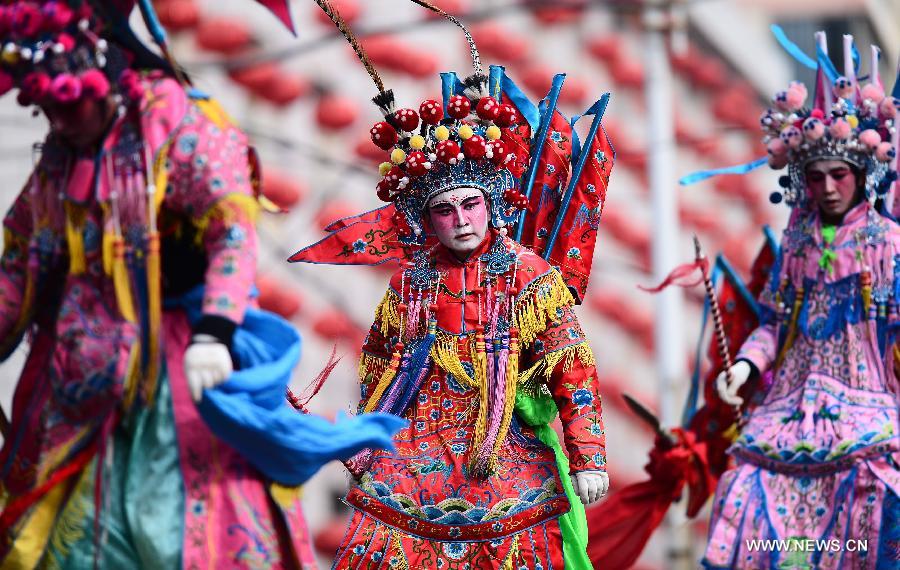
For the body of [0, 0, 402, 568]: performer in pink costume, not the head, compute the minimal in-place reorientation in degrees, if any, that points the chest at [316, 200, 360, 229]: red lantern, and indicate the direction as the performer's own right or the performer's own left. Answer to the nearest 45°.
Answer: approximately 135° to the performer's own right

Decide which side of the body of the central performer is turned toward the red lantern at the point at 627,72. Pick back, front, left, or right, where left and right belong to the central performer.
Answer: back

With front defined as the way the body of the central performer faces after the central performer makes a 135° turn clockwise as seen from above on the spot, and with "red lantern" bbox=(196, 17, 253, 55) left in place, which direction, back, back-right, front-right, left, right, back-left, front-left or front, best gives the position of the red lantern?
front

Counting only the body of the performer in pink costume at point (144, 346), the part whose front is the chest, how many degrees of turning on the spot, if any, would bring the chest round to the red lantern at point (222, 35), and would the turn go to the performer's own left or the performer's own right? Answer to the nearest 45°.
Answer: approximately 135° to the performer's own right

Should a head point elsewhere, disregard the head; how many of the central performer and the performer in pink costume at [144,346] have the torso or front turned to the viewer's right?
0

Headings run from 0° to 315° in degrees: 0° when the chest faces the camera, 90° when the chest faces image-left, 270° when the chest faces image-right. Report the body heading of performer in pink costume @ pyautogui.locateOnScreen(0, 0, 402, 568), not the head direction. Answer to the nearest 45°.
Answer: approximately 45°

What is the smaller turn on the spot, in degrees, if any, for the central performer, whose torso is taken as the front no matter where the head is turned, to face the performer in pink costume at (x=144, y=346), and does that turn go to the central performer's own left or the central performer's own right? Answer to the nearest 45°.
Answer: approximately 45° to the central performer's own right

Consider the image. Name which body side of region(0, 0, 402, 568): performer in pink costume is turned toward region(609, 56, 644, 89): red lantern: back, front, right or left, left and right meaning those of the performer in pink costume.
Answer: back
